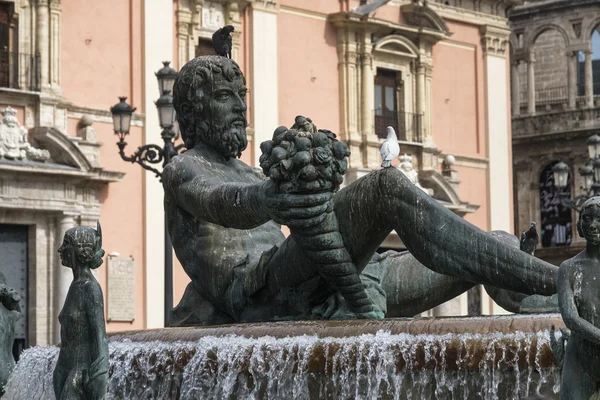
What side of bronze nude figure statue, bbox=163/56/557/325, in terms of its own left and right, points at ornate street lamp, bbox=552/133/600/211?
left
